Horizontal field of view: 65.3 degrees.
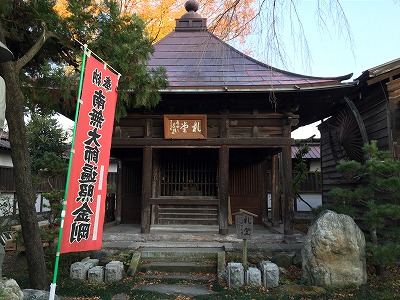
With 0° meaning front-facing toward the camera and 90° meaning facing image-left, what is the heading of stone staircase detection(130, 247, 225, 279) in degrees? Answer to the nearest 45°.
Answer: approximately 0°

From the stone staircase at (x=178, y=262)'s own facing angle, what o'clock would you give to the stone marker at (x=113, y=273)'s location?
The stone marker is roughly at 2 o'clock from the stone staircase.

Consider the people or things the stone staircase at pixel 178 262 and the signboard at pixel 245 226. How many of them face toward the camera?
2

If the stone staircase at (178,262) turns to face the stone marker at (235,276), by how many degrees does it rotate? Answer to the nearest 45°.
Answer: approximately 45° to its left

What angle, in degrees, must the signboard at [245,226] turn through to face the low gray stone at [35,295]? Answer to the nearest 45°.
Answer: approximately 45° to its right

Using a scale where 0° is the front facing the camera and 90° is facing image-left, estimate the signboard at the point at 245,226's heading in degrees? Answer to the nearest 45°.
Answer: approximately 0°

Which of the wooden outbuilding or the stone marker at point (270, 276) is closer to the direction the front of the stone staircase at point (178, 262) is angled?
the stone marker

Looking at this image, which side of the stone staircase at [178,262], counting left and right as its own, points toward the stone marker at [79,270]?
right

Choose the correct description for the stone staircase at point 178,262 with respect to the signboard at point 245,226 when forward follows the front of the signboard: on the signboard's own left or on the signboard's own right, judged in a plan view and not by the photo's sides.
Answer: on the signboard's own right
